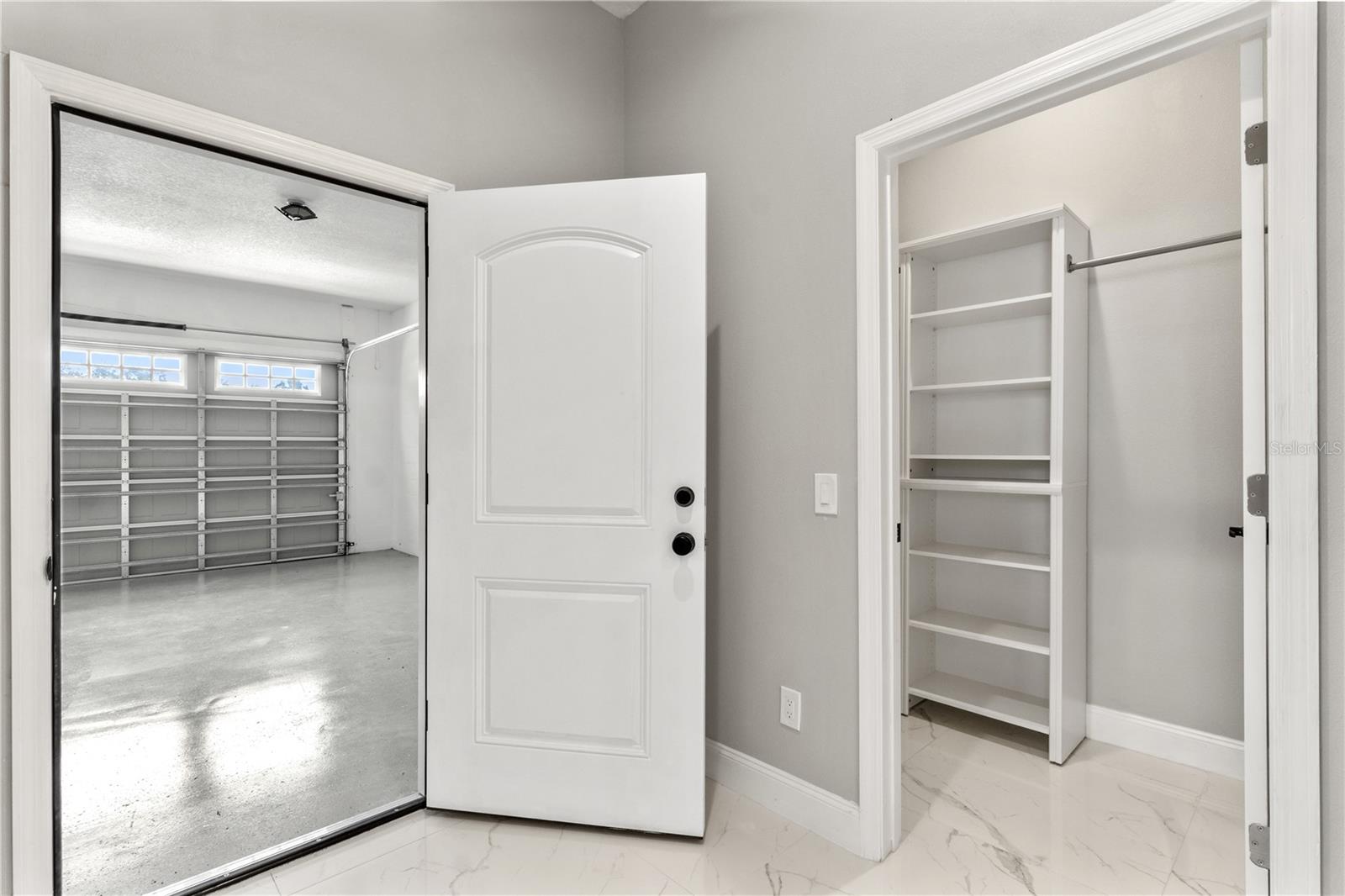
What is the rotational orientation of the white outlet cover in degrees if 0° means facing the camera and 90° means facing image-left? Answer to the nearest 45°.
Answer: approximately 45°

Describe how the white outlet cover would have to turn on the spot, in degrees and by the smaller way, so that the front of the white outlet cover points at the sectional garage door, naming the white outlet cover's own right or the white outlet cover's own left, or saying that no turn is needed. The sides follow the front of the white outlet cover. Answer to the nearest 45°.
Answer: approximately 90° to the white outlet cover's own right

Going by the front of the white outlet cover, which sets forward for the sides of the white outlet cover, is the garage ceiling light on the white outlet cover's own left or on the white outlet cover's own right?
on the white outlet cover's own right

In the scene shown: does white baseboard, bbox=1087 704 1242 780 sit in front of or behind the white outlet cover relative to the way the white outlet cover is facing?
behind

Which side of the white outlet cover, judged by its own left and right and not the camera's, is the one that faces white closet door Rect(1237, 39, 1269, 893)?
left

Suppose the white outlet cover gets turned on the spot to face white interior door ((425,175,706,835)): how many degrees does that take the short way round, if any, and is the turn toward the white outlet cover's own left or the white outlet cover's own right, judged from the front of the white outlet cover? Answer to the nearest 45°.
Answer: approximately 45° to the white outlet cover's own right

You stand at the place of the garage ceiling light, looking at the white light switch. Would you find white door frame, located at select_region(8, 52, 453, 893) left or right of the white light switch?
right
